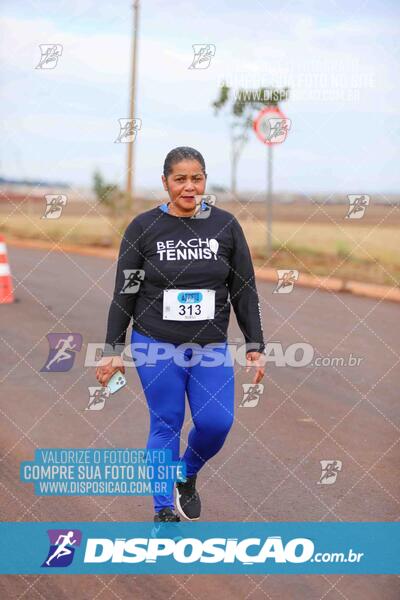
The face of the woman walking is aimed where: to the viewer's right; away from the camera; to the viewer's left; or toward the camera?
toward the camera

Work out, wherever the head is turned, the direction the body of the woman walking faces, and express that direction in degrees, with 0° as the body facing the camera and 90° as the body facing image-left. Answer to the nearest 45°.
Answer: approximately 0°

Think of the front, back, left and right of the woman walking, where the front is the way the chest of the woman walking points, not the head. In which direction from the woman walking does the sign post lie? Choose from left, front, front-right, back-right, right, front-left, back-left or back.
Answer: back

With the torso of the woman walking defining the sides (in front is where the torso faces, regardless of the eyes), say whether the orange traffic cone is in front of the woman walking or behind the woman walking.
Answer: behind

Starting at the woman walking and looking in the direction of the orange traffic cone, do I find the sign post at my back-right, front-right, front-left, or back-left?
front-right
